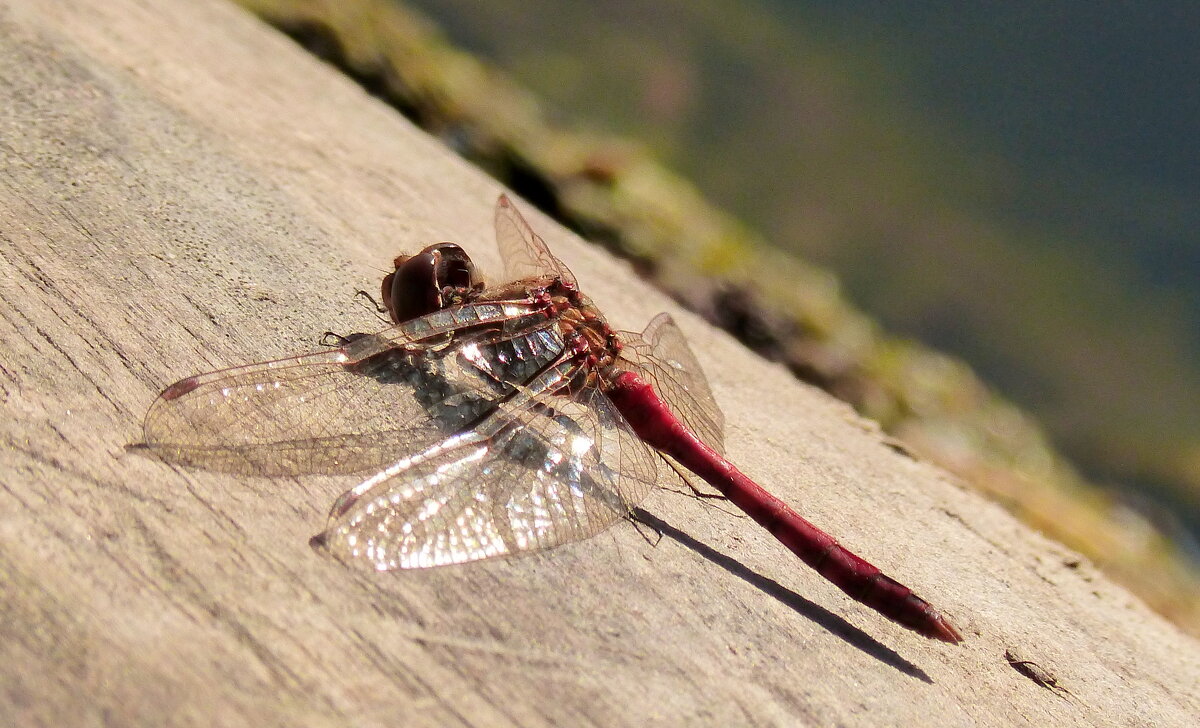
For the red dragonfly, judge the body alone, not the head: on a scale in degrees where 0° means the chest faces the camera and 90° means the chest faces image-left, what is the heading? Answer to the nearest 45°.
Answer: approximately 135°
